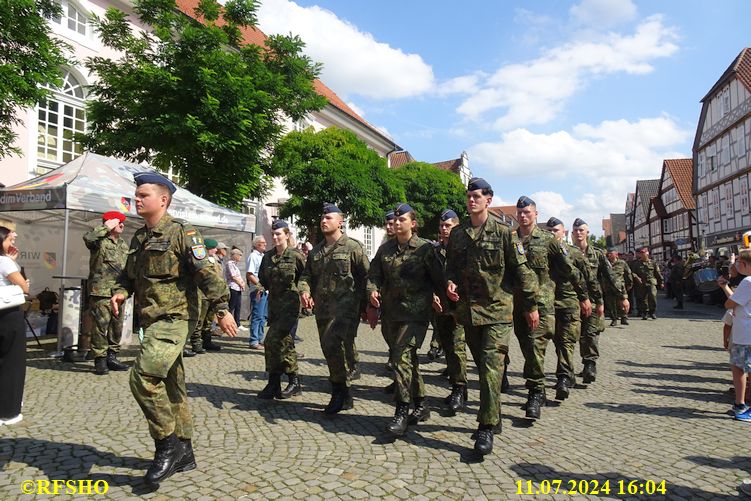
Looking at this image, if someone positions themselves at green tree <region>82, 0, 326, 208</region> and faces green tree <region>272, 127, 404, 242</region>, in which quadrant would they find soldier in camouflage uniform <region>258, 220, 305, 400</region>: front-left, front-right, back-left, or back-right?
back-right

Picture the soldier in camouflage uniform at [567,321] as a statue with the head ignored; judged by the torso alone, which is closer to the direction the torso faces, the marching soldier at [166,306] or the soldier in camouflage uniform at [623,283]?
the marching soldier

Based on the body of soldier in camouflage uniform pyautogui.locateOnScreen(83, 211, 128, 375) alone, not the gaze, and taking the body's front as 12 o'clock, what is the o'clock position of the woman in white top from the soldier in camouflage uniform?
The woman in white top is roughly at 2 o'clock from the soldier in camouflage uniform.

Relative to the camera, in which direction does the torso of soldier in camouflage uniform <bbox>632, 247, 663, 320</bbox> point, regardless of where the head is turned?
toward the camera

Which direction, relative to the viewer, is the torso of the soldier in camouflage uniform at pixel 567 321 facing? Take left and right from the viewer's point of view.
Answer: facing the viewer and to the left of the viewer

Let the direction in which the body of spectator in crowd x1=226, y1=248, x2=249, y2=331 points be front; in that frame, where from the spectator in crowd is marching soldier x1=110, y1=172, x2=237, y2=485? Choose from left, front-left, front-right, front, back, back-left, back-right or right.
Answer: right

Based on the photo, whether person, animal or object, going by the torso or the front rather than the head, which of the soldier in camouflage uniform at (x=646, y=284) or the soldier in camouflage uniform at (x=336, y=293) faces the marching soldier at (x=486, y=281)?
the soldier in camouflage uniform at (x=646, y=284)

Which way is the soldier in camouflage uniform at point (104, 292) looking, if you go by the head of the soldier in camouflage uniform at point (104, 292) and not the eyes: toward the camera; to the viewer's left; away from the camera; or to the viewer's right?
to the viewer's right

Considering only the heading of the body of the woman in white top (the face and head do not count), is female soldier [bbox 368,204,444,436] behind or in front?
in front

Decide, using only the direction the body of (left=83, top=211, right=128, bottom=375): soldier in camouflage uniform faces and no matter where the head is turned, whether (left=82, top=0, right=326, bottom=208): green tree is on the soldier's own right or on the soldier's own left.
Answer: on the soldier's own left

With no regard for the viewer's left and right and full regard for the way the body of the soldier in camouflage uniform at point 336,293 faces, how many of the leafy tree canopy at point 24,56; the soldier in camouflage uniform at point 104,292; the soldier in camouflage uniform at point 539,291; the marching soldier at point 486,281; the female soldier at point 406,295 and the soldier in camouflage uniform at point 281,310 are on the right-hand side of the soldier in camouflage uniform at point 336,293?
3

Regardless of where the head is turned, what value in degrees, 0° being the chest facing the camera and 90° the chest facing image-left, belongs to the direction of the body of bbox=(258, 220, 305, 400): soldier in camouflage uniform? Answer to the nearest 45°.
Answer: approximately 45°

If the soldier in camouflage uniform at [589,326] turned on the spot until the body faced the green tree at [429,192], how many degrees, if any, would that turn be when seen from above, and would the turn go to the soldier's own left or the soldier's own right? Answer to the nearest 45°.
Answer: approximately 135° to the soldier's own right

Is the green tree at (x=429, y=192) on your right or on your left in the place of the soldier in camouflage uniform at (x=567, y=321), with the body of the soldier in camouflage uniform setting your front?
on your right

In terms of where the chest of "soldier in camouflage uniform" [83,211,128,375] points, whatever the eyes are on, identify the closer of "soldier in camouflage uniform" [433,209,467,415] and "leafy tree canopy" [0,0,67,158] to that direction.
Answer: the soldier in camouflage uniform

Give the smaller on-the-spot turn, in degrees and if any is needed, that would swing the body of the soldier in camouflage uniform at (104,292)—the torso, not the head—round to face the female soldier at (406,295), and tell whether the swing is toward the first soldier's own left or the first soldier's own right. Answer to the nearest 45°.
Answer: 0° — they already face them

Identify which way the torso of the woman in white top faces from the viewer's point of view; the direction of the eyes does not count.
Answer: to the viewer's right
